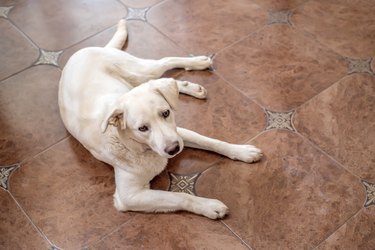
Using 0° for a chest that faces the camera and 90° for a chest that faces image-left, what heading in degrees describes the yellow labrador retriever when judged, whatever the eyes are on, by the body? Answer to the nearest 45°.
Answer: approximately 315°
